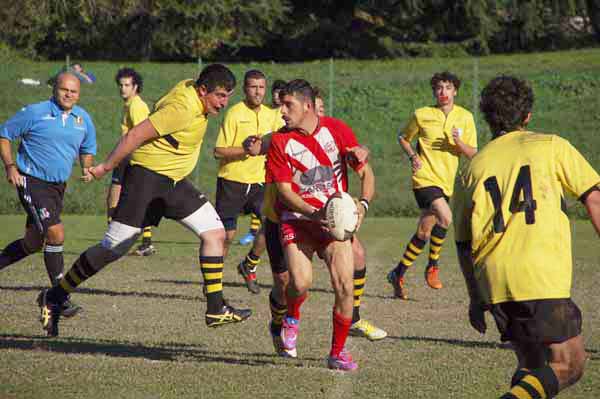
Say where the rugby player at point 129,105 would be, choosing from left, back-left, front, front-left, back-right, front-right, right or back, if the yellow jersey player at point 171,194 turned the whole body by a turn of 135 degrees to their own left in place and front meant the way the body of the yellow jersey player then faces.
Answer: front-right

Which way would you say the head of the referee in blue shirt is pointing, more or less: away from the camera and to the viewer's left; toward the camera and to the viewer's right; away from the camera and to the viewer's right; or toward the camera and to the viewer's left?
toward the camera and to the viewer's right

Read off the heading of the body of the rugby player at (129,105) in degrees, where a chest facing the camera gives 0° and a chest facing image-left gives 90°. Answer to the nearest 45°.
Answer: approximately 45°

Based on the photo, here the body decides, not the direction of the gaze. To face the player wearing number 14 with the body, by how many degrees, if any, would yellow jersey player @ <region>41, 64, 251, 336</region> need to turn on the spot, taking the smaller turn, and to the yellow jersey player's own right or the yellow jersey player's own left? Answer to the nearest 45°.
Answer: approximately 45° to the yellow jersey player's own right

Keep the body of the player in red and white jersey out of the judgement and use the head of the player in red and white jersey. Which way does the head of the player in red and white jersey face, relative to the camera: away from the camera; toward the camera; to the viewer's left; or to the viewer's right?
to the viewer's left

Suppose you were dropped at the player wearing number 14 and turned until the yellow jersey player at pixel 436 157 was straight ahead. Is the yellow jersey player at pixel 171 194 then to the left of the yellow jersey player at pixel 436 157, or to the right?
left

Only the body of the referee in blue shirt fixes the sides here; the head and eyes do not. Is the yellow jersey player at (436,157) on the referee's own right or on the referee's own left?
on the referee's own left

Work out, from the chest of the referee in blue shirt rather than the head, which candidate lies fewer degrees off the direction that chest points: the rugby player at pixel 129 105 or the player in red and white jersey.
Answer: the player in red and white jersey

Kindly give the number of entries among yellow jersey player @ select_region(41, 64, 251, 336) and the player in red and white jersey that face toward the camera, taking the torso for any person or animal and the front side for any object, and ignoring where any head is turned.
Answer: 1

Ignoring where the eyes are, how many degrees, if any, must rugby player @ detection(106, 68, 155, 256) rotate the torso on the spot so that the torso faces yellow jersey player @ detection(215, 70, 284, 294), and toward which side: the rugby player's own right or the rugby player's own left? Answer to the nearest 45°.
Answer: approximately 90° to the rugby player's own left

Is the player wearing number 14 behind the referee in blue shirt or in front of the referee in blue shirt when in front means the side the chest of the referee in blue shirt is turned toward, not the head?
in front

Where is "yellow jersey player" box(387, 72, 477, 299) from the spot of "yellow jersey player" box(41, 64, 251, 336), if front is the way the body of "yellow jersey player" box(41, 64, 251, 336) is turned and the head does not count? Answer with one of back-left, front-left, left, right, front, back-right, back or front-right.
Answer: front-left

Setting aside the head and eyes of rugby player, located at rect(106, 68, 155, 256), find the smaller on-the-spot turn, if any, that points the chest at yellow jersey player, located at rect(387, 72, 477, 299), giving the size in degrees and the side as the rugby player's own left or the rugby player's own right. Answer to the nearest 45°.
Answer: approximately 90° to the rugby player's own left

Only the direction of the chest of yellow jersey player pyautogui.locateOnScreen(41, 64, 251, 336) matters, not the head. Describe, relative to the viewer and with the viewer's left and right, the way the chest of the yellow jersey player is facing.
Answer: facing to the right of the viewer
